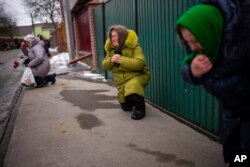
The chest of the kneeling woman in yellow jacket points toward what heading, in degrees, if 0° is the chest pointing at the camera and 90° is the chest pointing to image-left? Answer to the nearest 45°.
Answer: approximately 45°

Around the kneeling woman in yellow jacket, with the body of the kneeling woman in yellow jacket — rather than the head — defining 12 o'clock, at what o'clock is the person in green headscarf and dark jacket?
The person in green headscarf and dark jacket is roughly at 10 o'clock from the kneeling woman in yellow jacket.

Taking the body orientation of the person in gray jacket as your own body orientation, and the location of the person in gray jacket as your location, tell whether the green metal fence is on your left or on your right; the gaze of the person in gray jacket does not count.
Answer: on your left

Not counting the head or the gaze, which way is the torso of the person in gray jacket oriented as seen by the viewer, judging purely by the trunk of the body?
to the viewer's left

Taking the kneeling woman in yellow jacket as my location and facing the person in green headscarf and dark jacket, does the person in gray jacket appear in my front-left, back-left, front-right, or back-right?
back-right

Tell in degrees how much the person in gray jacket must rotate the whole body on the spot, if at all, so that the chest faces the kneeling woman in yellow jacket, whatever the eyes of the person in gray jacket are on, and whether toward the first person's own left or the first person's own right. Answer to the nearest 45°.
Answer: approximately 90° to the first person's own left

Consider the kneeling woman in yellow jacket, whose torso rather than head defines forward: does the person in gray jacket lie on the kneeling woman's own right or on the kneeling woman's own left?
on the kneeling woman's own right

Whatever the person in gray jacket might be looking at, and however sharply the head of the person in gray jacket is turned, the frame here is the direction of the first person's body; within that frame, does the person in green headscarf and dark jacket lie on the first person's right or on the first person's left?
on the first person's left
